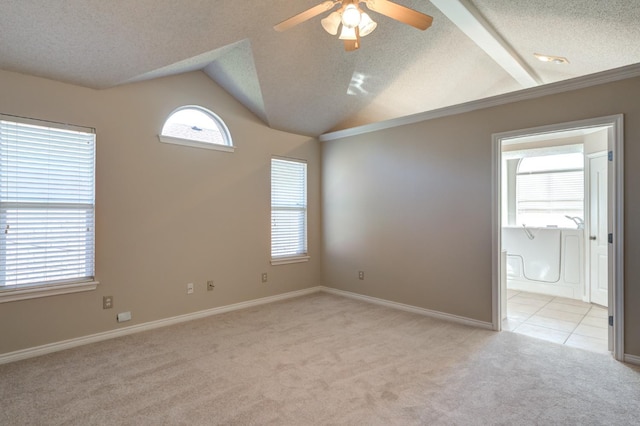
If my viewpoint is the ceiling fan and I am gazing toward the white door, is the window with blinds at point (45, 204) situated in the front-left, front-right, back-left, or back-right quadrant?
back-left

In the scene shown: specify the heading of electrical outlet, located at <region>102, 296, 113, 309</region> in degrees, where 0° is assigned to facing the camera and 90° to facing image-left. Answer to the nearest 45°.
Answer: approximately 0°

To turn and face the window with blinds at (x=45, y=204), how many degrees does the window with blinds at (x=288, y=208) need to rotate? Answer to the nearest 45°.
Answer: approximately 90° to its right

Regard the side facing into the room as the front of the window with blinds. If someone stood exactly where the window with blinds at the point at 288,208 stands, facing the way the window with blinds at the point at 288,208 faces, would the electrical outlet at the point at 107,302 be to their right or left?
on their right

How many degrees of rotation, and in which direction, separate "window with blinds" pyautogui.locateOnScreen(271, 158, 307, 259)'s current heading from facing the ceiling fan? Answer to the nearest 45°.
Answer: approximately 45° to its right

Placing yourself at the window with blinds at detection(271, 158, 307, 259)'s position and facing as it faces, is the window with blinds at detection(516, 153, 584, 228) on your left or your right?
on your left

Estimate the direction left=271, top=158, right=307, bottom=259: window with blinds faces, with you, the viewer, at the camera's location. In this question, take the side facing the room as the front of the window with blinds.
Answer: facing the viewer and to the right of the viewer

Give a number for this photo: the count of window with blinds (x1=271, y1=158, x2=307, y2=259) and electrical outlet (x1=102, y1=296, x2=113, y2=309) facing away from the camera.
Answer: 0

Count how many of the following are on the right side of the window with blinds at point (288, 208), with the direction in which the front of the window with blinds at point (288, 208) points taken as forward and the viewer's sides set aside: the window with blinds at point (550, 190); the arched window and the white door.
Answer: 1

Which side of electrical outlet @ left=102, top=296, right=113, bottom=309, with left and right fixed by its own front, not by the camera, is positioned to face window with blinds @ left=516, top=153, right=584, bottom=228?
left
